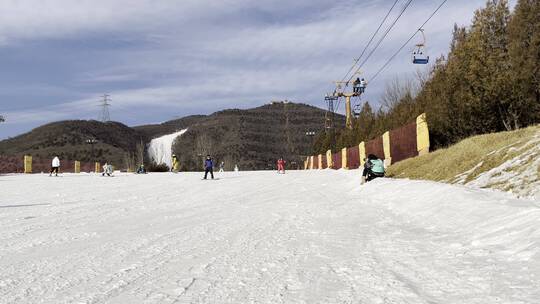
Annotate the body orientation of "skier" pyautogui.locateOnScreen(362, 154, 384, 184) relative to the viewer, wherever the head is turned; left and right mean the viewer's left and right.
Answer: facing to the left of the viewer

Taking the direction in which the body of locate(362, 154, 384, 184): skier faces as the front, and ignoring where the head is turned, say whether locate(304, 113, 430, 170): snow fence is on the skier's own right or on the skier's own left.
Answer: on the skier's own right

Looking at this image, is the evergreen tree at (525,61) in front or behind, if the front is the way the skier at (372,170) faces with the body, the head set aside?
behind
